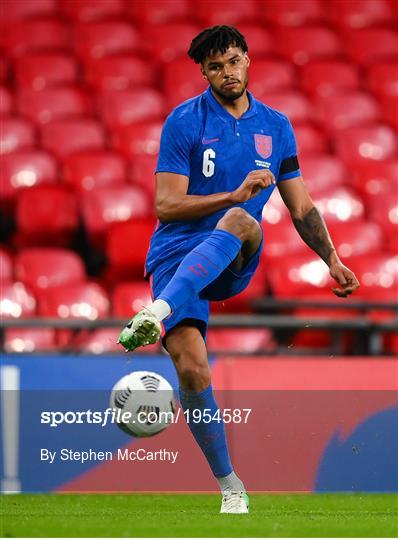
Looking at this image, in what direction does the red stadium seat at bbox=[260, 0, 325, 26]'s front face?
toward the camera

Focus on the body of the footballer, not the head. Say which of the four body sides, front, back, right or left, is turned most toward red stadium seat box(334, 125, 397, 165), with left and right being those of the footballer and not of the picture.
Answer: back

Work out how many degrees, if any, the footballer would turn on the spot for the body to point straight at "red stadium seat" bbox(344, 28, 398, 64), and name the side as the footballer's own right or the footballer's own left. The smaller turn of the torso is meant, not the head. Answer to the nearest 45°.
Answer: approximately 180°

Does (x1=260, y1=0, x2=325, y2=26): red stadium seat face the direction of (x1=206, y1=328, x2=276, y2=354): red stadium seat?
yes

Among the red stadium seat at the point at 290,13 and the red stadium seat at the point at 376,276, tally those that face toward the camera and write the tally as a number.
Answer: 2

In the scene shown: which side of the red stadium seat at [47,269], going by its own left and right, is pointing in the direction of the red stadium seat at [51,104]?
back

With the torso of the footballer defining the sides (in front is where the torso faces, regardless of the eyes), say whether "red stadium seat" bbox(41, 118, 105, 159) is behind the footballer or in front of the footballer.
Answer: behind

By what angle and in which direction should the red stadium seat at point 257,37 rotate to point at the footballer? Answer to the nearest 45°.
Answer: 0° — it already faces them

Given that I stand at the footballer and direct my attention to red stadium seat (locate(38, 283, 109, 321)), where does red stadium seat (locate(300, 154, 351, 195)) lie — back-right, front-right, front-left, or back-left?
front-right

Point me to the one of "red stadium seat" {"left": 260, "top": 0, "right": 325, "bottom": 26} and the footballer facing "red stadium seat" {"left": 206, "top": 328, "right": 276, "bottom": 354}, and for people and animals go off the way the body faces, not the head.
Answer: "red stadium seat" {"left": 260, "top": 0, "right": 325, "bottom": 26}

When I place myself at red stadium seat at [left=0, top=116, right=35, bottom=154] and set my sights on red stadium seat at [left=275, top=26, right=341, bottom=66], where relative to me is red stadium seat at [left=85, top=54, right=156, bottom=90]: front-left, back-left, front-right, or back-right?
front-left

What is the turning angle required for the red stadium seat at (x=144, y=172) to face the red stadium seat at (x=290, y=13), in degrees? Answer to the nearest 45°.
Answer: approximately 135° to its left

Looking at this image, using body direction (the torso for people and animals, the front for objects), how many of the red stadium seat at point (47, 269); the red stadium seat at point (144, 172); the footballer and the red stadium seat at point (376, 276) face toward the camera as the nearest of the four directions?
4

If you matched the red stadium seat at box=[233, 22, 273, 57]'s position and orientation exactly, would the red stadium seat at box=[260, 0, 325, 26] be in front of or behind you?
behind

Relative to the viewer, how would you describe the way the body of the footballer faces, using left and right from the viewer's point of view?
facing the viewer

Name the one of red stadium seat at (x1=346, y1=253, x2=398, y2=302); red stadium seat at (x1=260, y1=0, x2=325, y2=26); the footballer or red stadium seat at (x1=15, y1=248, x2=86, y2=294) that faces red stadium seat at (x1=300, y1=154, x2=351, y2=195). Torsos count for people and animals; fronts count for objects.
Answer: red stadium seat at (x1=260, y1=0, x2=325, y2=26)

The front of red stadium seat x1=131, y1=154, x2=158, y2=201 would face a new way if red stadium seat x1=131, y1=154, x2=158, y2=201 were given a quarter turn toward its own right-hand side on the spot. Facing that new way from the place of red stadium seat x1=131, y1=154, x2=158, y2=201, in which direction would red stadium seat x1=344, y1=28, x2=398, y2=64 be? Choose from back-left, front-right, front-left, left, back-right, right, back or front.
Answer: back-right
